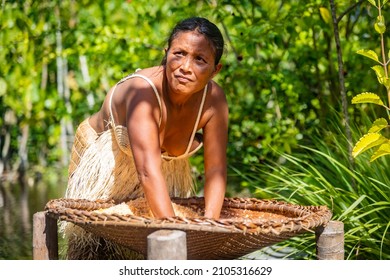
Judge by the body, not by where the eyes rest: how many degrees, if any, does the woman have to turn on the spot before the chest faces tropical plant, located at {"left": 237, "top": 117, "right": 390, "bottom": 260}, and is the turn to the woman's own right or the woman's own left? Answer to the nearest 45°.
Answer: approximately 90° to the woman's own left

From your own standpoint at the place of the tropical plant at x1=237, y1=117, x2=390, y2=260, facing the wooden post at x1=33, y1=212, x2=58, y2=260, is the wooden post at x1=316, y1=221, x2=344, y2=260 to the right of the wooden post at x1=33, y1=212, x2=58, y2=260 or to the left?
left

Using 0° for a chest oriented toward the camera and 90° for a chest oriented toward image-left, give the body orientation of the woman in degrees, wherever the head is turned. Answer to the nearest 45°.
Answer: approximately 315°

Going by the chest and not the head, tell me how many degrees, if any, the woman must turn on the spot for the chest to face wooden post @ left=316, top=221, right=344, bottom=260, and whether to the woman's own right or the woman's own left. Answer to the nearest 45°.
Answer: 0° — they already face it

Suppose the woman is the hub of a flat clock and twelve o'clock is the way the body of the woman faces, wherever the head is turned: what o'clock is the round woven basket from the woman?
The round woven basket is roughly at 1 o'clock from the woman.

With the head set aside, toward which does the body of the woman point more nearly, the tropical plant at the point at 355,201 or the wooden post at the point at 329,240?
the wooden post
